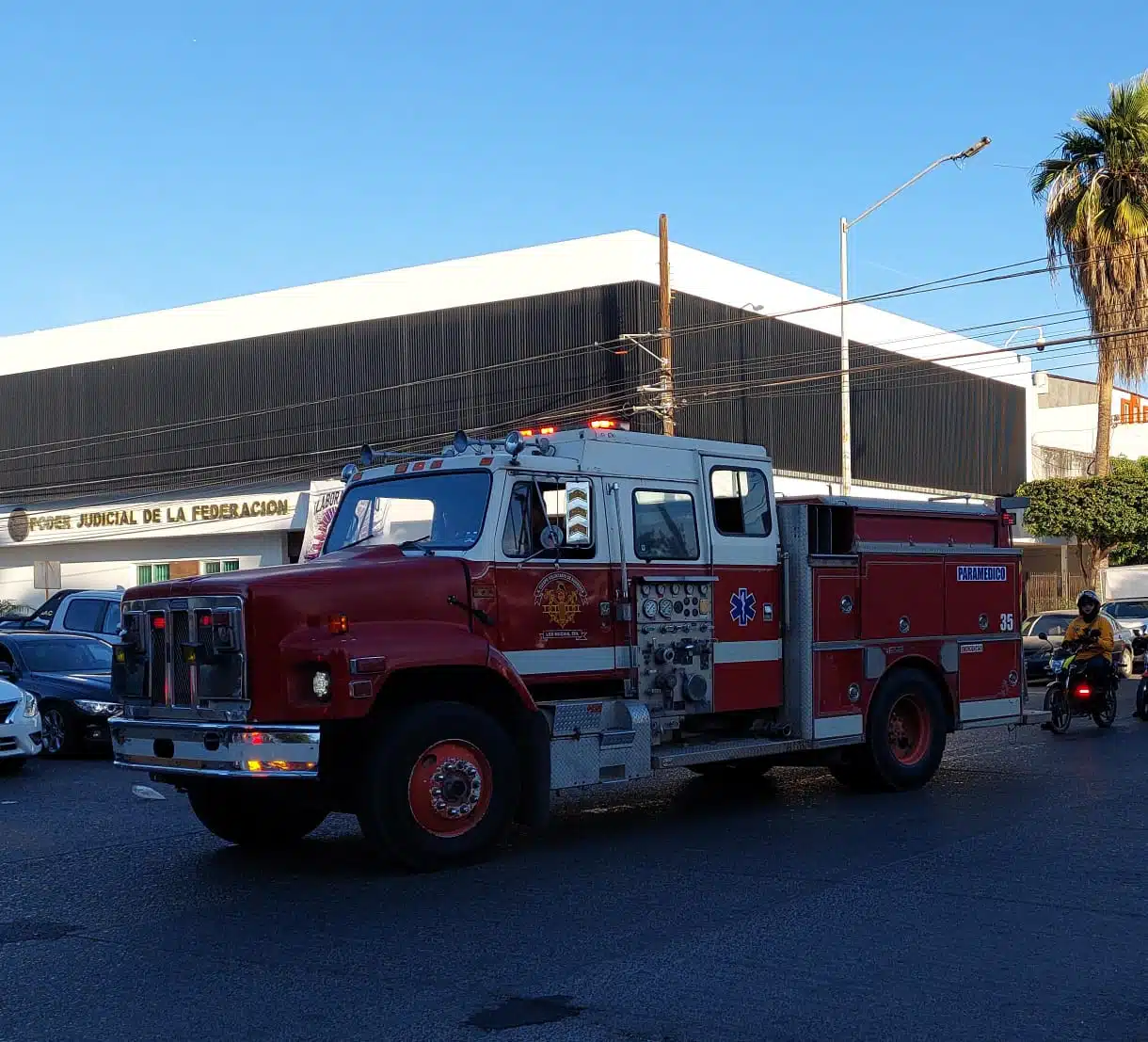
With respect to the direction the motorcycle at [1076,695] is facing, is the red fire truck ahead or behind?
ahead

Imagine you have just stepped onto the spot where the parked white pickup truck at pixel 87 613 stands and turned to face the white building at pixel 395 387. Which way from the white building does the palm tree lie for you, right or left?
right

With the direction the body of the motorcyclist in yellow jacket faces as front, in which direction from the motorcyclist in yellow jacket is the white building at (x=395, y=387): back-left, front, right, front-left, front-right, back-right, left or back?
right

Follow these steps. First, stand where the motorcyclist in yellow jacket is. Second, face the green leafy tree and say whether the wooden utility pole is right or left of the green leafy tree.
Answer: left

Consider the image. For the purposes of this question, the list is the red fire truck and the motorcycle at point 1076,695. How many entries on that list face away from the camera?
0

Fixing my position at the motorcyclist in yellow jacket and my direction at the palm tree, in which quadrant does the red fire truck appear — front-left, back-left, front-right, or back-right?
back-left

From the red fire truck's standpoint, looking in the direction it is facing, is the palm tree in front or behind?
behind

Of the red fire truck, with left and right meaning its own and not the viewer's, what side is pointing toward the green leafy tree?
back

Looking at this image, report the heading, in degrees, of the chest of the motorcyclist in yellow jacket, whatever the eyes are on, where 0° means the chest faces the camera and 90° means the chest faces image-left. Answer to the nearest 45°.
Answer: approximately 45°
